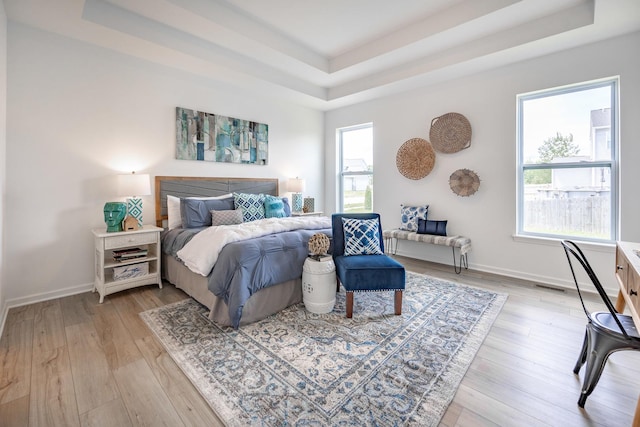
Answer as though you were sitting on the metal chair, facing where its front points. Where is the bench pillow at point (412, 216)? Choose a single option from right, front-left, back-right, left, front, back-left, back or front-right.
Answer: back-left

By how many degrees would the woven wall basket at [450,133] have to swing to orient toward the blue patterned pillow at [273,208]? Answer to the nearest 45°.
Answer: approximately 45° to its right

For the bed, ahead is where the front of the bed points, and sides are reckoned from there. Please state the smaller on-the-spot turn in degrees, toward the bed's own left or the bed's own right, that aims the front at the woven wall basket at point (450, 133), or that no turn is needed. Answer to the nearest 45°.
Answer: approximately 45° to the bed's own left

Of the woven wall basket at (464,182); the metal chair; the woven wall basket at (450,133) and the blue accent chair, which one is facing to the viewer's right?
the metal chair

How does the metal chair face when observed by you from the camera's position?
facing to the right of the viewer

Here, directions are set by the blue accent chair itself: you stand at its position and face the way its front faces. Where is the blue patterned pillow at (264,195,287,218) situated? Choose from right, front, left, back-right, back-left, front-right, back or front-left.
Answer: back-right

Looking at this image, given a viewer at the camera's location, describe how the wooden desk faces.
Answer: facing to the left of the viewer

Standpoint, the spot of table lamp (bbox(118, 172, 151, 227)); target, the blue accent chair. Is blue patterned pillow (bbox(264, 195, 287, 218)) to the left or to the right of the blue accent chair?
left

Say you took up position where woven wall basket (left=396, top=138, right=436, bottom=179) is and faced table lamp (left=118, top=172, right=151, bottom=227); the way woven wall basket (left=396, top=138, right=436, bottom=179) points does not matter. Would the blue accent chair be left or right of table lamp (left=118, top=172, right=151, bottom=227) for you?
left

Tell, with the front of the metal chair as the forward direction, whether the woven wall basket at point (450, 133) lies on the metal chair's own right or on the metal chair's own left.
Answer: on the metal chair's own left

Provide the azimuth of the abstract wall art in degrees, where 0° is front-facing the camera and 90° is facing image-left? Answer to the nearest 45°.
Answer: approximately 315°

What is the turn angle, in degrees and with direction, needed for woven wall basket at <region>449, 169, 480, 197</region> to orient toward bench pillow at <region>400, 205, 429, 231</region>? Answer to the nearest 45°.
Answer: approximately 90° to its right
